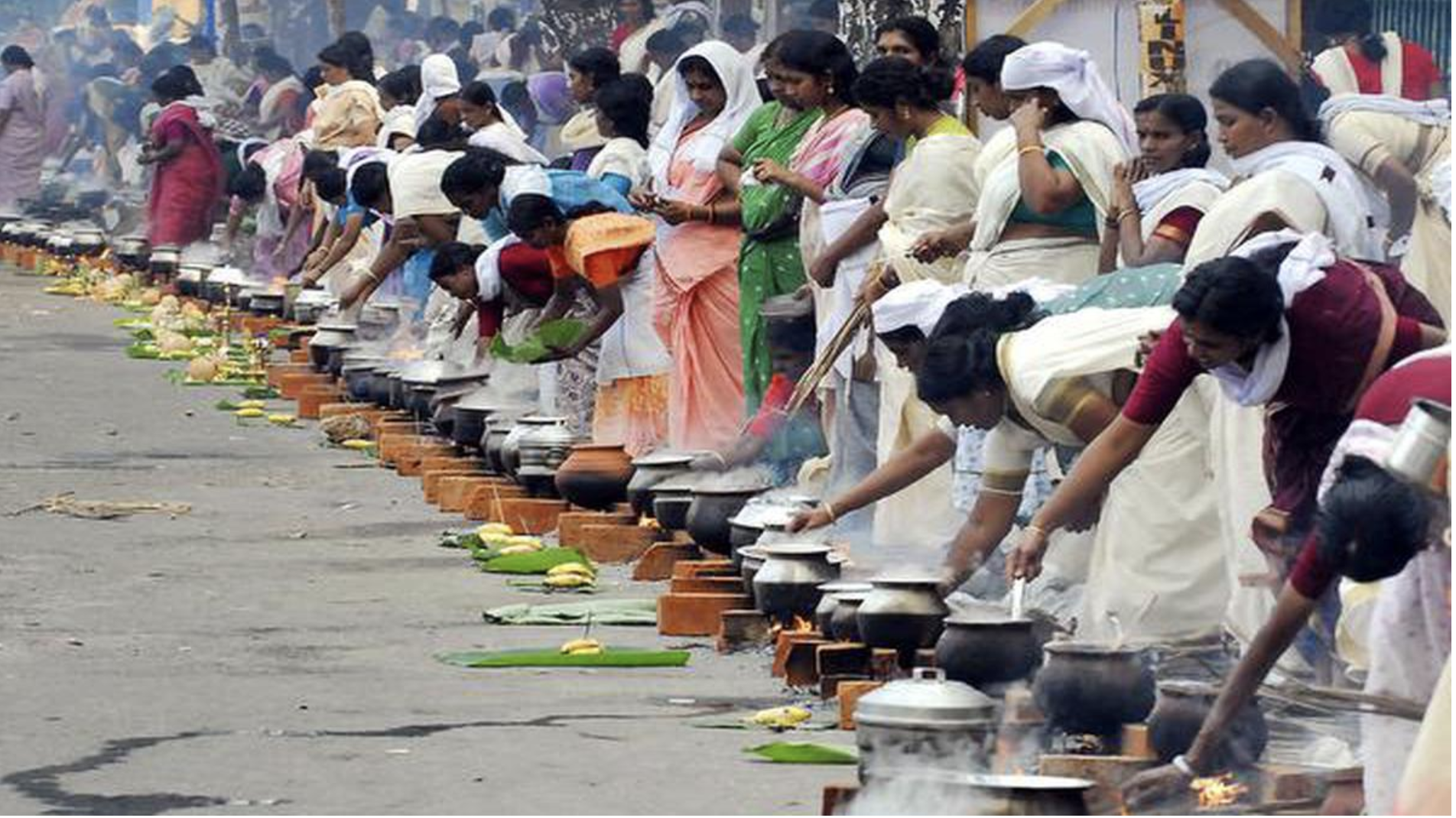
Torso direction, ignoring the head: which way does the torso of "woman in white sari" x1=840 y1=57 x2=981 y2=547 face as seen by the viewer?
to the viewer's left

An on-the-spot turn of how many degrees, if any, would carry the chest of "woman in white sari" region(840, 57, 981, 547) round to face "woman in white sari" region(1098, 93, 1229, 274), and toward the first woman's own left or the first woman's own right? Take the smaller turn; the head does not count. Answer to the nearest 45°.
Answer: approximately 135° to the first woman's own left

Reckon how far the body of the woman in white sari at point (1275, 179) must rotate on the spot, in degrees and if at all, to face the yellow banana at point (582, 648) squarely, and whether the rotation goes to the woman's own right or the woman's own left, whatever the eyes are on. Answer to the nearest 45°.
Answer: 0° — they already face it

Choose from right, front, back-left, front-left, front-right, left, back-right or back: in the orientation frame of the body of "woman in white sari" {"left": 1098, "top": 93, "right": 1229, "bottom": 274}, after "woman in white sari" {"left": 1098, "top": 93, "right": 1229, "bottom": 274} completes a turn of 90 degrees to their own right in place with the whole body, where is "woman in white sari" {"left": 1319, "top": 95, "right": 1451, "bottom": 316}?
right

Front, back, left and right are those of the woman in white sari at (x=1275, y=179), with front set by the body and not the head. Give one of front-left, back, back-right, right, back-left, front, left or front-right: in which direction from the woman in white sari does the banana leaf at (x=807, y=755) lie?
front-left

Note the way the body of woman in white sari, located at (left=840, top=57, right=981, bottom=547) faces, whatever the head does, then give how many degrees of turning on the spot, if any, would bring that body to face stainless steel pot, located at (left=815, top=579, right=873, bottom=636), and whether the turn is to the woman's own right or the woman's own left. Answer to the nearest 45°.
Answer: approximately 90° to the woman's own left

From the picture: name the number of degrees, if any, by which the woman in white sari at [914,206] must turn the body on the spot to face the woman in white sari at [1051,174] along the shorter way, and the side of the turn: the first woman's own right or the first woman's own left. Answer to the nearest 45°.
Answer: approximately 135° to the first woman's own left

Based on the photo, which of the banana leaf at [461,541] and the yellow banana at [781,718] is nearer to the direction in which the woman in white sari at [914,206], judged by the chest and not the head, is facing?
the banana leaf

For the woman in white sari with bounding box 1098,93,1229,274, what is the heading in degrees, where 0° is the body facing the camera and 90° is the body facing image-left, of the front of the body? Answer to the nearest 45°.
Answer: approximately 45°

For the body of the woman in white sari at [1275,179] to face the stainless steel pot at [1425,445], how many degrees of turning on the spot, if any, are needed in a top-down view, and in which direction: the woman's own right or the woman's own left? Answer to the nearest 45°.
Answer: approximately 90° to the woman's own left

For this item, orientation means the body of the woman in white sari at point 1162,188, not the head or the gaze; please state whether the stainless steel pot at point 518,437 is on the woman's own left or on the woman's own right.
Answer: on the woman's own right

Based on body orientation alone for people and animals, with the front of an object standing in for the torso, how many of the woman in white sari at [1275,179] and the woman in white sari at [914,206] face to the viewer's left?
2
